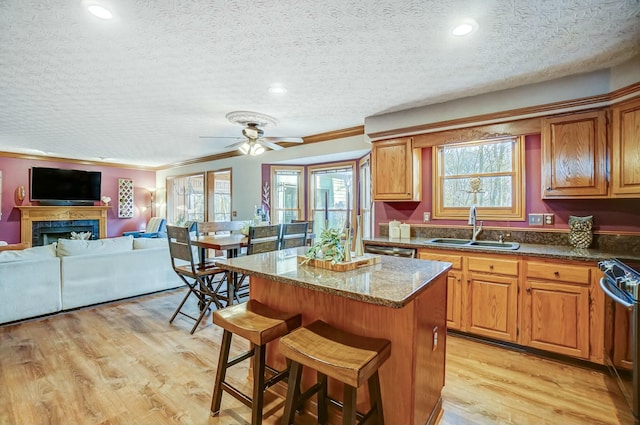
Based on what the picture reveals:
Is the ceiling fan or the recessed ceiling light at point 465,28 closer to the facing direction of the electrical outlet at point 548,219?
the recessed ceiling light

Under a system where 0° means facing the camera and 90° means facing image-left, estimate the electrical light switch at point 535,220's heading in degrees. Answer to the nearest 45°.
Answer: approximately 0°

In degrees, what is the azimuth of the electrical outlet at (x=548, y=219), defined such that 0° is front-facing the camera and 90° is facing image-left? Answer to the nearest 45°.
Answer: approximately 0°

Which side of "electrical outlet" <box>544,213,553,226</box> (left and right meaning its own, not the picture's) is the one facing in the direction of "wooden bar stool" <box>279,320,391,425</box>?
front

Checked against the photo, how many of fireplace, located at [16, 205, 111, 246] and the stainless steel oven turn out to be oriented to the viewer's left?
1

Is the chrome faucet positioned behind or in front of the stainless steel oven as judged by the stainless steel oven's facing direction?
in front

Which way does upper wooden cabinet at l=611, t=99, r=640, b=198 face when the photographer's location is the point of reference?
facing the viewer and to the left of the viewer

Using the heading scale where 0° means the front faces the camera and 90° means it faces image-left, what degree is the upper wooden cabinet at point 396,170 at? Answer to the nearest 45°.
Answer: approximately 45°

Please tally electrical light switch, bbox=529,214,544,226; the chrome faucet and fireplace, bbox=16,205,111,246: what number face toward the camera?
3

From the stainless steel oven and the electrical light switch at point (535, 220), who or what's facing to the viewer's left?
the stainless steel oven

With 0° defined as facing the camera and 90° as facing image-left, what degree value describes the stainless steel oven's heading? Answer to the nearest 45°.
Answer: approximately 90°

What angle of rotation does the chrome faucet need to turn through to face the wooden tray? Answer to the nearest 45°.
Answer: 0° — it already faces it

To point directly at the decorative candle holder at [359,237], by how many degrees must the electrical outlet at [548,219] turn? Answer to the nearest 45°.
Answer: approximately 45° to its right

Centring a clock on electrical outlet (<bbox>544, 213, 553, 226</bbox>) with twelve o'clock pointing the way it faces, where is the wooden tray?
The wooden tray is roughly at 1 o'clock from the electrical outlet.

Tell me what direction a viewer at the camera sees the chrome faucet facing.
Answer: facing the viewer
